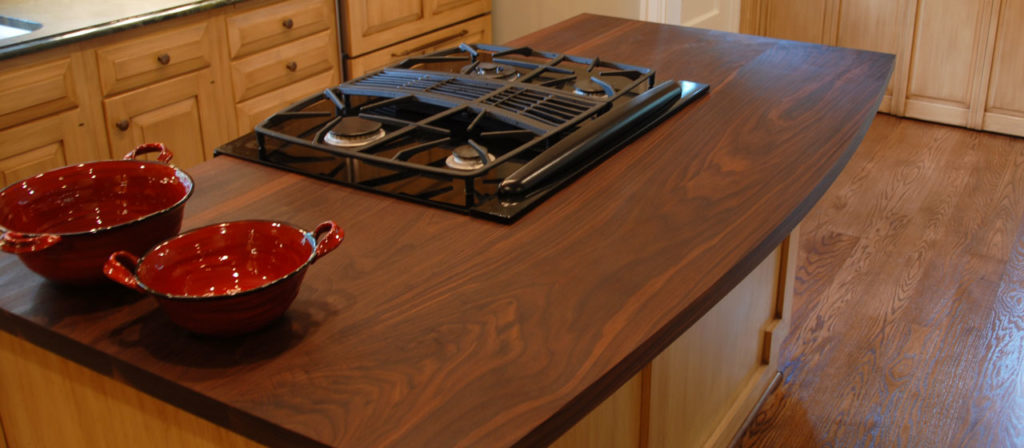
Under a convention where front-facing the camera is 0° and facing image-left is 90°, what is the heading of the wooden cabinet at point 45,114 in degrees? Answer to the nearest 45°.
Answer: approximately 315°

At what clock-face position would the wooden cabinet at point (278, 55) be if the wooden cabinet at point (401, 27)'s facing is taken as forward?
the wooden cabinet at point (278, 55) is roughly at 3 o'clock from the wooden cabinet at point (401, 27).
